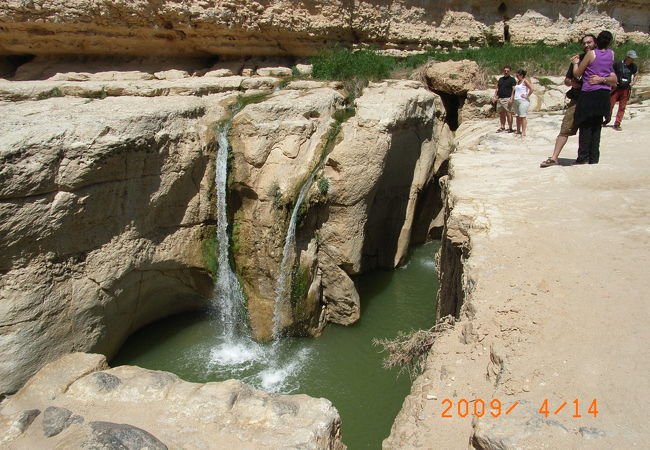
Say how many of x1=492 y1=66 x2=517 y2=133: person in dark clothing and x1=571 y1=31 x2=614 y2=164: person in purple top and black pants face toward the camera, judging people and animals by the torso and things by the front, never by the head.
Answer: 1

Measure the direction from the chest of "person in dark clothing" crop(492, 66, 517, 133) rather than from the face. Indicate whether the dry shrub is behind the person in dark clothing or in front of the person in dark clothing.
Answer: in front

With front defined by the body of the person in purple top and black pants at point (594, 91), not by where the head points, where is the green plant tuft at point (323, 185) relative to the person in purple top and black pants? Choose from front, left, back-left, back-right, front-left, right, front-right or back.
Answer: front-left

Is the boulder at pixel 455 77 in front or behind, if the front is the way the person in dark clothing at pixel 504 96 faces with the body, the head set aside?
behind

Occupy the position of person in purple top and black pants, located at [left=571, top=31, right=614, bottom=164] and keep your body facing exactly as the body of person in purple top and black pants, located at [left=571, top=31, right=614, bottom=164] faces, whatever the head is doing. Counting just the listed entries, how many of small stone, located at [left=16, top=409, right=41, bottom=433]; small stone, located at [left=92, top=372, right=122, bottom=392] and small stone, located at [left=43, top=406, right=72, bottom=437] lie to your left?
3

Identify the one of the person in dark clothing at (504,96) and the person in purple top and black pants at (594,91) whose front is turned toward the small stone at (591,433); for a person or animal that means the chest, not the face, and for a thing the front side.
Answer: the person in dark clothing at (504,96)

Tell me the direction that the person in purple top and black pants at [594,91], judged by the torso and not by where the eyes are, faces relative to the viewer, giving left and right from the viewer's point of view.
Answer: facing away from the viewer and to the left of the viewer

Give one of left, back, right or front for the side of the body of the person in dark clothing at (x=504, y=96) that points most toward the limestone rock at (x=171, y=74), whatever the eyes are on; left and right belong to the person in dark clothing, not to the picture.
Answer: right

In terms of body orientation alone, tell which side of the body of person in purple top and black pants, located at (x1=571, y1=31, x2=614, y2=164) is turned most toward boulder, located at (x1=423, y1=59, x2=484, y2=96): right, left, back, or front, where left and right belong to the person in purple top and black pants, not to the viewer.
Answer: front

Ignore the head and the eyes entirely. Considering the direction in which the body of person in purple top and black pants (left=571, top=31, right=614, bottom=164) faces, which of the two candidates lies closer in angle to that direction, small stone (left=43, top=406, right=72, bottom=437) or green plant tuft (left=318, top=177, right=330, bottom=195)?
the green plant tuft

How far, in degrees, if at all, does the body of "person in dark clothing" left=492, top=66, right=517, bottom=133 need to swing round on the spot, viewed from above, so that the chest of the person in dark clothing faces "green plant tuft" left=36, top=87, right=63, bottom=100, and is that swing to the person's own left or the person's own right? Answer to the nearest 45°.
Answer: approximately 45° to the person's own right

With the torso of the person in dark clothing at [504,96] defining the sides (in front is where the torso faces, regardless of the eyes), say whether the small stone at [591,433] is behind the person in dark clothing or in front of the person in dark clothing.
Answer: in front

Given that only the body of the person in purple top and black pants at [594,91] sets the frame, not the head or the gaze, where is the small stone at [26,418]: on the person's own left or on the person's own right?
on the person's own left
